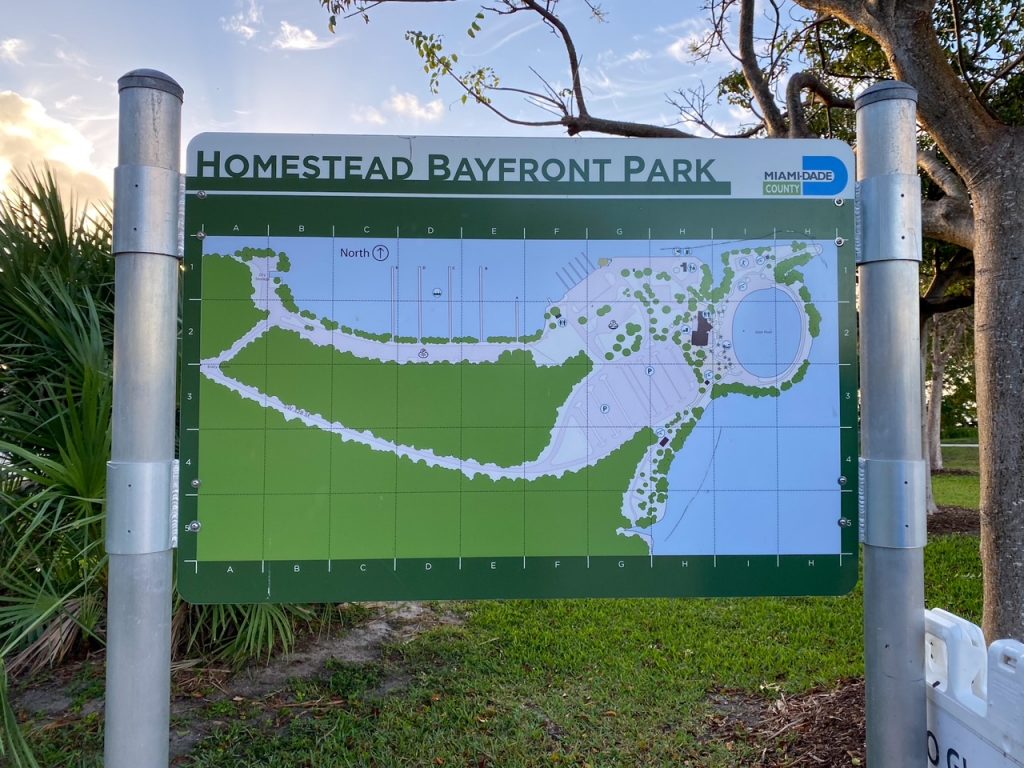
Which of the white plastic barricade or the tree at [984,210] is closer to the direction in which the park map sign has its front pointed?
the white plastic barricade

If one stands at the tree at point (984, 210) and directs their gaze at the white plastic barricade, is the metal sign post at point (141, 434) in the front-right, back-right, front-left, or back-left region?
front-right

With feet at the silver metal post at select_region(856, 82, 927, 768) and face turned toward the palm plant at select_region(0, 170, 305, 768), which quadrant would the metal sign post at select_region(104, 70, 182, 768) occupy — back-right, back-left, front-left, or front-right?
front-left

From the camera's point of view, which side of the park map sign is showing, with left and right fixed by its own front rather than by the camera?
front

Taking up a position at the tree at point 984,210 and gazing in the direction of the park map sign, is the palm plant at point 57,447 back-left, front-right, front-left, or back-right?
front-right

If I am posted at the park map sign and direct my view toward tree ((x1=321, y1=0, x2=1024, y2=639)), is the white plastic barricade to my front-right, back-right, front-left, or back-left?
front-right

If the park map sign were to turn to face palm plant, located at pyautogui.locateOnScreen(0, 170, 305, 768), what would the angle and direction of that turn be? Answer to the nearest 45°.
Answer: approximately 135° to its right

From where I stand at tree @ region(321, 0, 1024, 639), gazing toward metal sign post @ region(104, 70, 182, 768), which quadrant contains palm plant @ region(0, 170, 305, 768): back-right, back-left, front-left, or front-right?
front-right

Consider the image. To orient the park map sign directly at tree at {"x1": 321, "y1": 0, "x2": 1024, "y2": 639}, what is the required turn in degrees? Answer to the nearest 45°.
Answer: approximately 135° to its left

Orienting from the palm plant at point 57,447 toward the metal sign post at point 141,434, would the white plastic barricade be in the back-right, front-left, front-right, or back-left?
front-left

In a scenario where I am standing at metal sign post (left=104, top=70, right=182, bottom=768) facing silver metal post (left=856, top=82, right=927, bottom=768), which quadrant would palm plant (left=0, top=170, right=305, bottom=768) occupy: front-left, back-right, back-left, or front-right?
back-left
